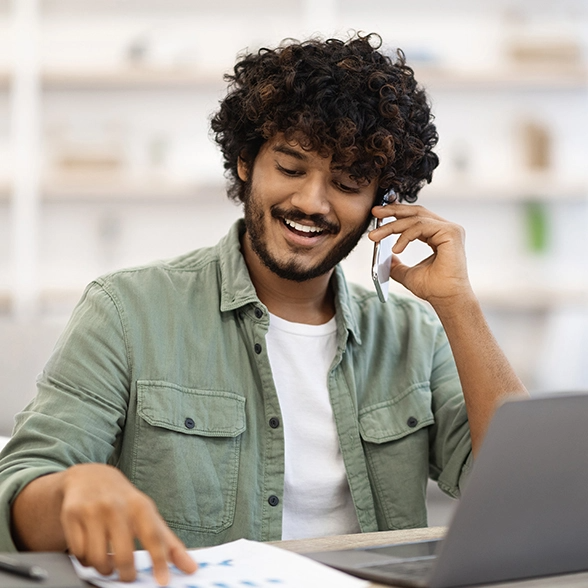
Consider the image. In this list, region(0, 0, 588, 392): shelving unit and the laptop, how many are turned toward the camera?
1

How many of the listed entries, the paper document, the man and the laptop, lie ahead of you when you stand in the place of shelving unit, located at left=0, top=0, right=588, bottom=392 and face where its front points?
3

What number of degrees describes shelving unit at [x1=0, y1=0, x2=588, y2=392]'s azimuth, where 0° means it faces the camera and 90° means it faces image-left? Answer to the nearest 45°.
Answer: approximately 0°

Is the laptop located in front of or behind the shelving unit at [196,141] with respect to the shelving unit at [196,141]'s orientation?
in front

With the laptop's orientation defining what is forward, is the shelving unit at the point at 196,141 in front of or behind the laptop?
in front

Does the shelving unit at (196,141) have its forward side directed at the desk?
yes

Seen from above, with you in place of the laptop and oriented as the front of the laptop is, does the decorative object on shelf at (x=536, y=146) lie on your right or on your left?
on your right

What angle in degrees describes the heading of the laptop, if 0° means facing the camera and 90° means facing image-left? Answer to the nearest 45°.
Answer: approximately 135°

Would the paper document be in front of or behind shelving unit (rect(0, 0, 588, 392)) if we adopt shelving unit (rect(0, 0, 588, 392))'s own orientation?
in front

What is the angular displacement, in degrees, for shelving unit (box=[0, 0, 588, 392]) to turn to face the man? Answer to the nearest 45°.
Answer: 0° — it already faces them
